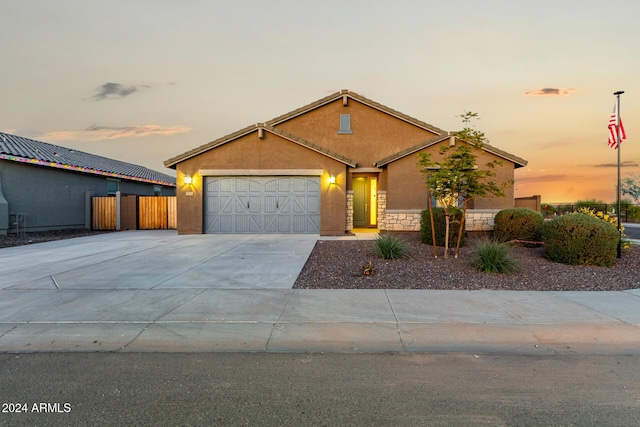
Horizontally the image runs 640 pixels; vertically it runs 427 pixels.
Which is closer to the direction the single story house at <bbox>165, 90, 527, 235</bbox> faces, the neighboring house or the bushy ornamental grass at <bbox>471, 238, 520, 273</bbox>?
the bushy ornamental grass

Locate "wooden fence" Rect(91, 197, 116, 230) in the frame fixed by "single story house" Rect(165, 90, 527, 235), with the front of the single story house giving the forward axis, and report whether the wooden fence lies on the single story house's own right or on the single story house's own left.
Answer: on the single story house's own right

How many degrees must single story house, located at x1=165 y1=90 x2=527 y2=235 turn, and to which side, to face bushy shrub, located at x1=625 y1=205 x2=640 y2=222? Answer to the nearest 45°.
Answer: approximately 135° to its left

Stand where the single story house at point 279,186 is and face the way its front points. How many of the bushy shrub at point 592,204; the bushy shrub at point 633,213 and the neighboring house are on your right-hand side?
1

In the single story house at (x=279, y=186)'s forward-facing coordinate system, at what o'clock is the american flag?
The american flag is roughly at 10 o'clock from the single story house.

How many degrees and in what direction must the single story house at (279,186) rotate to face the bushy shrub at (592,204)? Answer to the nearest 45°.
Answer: approximately 135° to its left

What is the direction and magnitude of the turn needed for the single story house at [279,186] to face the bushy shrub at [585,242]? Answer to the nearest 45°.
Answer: approximately 45° to its left

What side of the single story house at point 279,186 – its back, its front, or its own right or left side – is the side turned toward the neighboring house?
right

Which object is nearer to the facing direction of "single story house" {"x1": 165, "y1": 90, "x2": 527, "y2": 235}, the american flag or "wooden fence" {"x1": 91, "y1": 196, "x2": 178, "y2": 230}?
the american flag

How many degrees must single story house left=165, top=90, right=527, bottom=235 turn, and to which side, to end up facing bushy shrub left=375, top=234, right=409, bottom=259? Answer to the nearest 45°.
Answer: approximately 45° to its left

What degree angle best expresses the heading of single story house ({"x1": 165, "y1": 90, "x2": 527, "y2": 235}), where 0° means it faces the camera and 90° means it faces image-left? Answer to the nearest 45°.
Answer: approximately 0°
